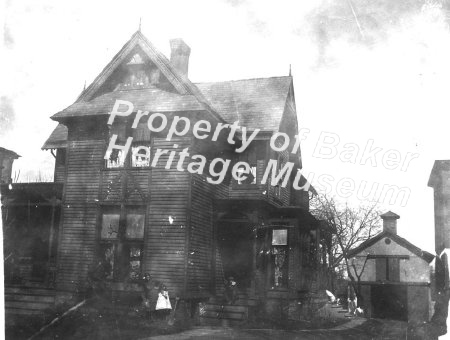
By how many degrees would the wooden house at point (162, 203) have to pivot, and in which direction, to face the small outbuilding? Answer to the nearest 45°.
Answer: approximately 135° to its left

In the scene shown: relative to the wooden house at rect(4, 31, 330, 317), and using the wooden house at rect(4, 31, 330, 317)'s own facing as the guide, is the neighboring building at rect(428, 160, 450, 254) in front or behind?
in front

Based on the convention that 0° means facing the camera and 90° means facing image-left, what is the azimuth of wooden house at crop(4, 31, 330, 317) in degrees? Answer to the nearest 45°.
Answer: approximately 0°

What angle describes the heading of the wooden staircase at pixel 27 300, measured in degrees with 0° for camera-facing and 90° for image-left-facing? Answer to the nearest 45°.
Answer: approximately 0°

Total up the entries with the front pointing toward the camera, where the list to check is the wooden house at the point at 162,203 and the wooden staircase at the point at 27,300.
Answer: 2
